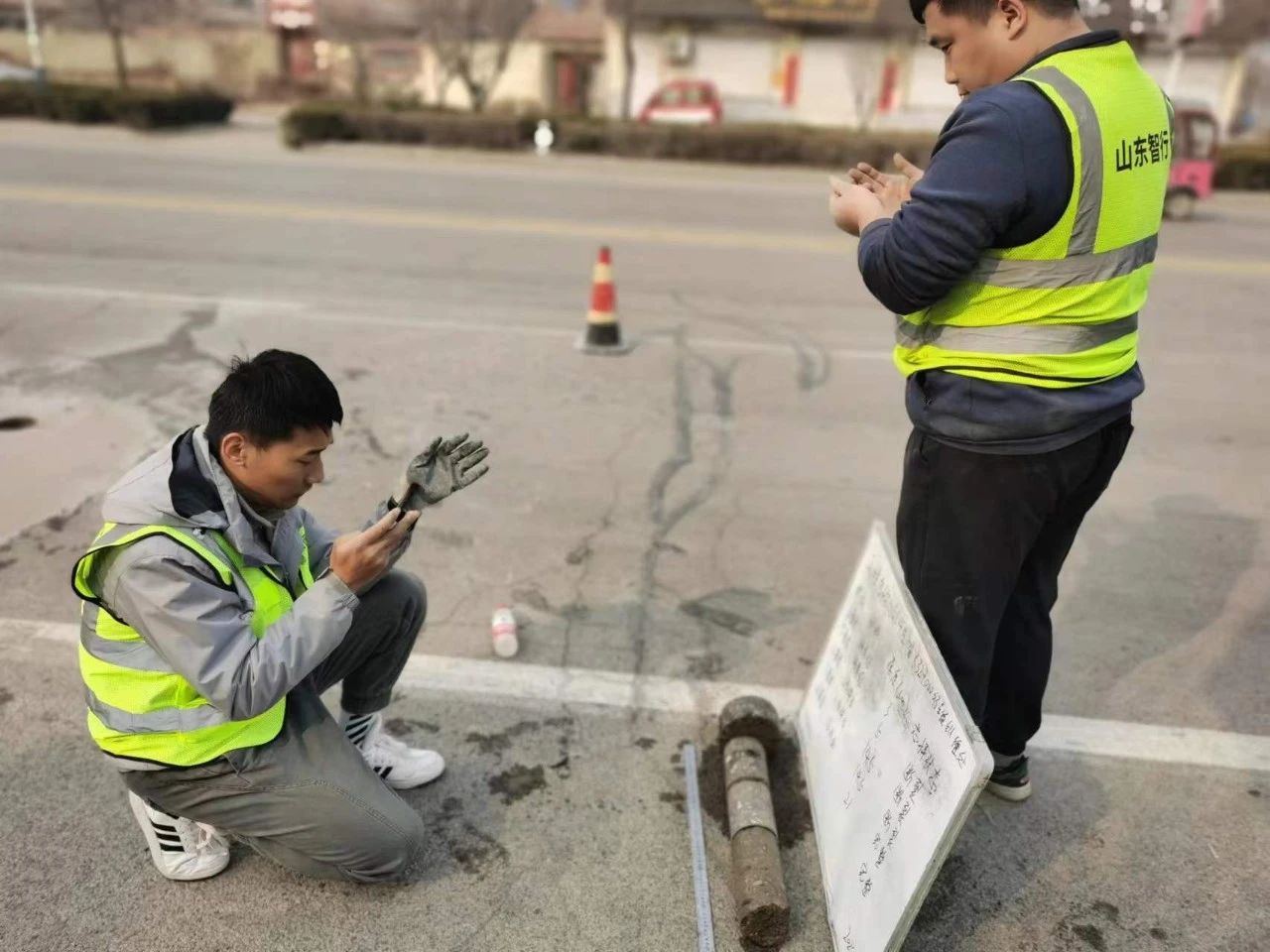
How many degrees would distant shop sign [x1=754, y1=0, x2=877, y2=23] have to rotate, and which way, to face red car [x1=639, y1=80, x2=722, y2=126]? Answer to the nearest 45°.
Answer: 0° — it already faces it

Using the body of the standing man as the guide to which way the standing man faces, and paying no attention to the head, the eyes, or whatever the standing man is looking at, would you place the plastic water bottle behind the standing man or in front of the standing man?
in front

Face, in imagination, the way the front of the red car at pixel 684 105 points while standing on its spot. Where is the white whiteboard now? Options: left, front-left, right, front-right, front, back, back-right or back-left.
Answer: front

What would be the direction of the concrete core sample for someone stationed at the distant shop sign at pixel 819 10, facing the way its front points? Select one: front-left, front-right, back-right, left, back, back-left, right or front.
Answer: front

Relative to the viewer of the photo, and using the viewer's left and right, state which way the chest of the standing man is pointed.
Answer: facing away from the viewer and to the left of the viewer

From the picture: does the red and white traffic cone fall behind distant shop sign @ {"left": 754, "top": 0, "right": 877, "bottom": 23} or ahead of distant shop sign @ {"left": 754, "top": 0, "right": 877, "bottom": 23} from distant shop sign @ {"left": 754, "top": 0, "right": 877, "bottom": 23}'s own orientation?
ahead

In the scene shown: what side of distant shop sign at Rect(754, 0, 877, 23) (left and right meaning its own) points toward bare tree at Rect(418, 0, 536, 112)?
right

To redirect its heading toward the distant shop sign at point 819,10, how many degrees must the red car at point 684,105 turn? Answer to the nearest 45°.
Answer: approximately 135° to its right

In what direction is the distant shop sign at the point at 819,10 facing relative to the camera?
toward the camera
